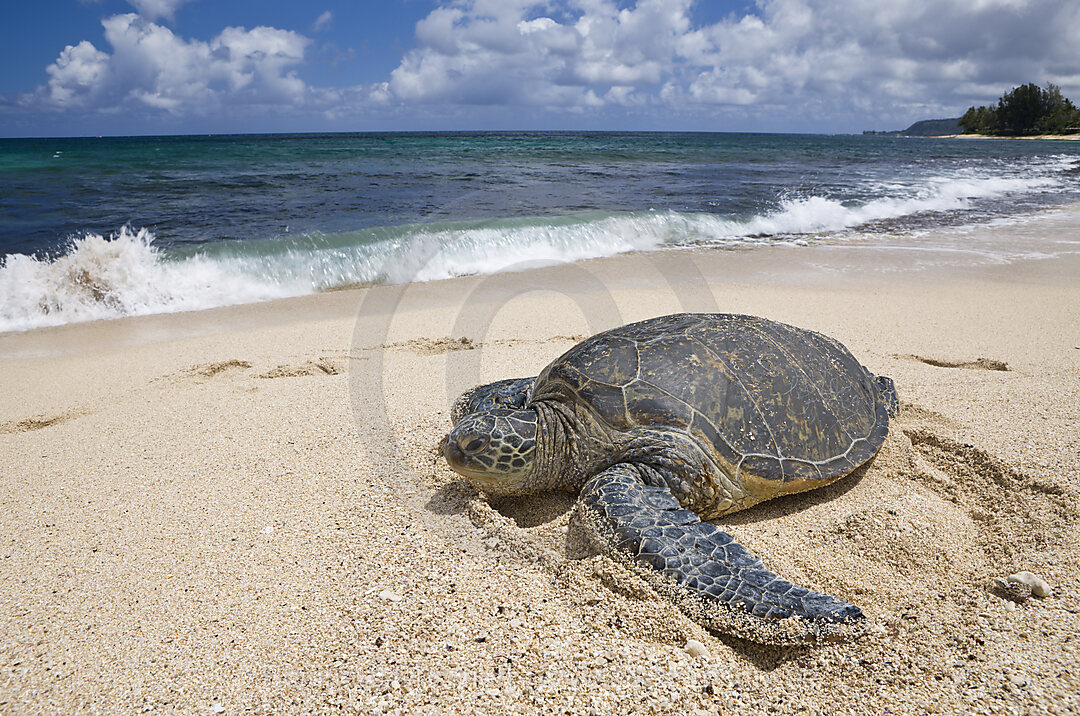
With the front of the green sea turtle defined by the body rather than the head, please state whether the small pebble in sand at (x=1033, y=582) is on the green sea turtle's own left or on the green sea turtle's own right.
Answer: on the green sea turtle's own left

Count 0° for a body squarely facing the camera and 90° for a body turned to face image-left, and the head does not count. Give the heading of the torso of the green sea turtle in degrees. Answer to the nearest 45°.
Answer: approximately 45°
